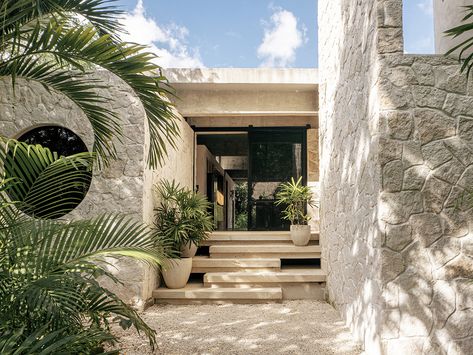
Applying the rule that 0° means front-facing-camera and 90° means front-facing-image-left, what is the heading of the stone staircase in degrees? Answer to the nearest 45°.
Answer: approximately 0°

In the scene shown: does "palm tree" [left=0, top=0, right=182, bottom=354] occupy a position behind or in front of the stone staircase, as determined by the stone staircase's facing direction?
in front
